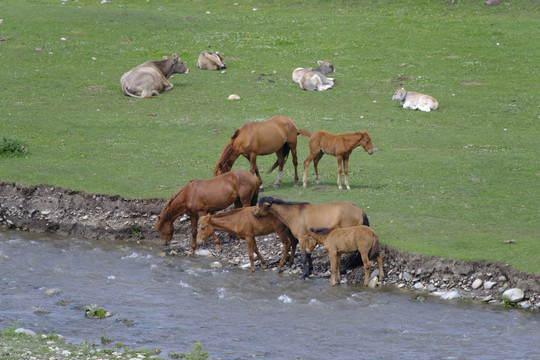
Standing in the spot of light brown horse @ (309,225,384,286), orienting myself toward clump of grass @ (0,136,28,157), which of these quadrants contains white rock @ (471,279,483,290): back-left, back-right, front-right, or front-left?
back-right

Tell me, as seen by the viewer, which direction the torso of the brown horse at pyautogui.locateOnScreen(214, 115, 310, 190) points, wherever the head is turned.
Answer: to the viewer's left

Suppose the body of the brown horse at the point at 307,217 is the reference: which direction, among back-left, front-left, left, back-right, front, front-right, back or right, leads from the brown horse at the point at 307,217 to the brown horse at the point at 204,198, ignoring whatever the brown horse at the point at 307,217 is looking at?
front-right

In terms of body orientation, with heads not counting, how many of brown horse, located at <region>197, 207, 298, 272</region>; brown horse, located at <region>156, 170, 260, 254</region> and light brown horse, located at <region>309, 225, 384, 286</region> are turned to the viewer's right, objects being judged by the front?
0

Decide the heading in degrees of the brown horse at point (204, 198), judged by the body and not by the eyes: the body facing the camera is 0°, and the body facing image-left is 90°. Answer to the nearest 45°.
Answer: approximately 90°

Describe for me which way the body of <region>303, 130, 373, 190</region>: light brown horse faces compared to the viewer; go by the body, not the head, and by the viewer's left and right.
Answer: facing to the right of the viewer

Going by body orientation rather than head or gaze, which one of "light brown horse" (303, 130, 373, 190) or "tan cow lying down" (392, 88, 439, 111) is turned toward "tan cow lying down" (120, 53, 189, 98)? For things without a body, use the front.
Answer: "tan cow lying down" (392, 88, 439, 111)

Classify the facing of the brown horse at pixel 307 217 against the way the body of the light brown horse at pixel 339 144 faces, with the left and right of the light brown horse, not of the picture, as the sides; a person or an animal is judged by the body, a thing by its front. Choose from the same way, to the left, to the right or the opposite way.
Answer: the opposite way

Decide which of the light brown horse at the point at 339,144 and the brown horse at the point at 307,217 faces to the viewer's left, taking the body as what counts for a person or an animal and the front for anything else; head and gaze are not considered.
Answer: the brown horse

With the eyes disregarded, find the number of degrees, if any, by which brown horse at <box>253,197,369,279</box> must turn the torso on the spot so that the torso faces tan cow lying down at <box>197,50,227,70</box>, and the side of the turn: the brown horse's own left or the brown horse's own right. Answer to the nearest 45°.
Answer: approximately 90° to the brown horse's own right

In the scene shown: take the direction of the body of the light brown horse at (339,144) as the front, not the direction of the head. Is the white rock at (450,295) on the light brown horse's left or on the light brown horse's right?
on the light brown horse's right

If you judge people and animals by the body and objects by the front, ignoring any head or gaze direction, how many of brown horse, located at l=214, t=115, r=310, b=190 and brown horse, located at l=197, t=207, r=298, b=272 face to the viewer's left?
2

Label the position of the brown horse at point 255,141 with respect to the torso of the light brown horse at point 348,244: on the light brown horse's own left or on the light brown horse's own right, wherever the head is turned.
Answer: on the light brown horse's own right

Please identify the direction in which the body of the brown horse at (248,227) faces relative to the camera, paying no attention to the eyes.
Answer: to the viewer's left

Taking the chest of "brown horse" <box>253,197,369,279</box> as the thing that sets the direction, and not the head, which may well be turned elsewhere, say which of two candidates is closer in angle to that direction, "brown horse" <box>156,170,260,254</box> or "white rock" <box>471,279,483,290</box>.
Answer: the brown horse

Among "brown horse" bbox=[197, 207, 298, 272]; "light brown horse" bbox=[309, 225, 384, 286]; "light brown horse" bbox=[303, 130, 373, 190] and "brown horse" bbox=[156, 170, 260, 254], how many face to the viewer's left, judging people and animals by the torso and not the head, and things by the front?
3

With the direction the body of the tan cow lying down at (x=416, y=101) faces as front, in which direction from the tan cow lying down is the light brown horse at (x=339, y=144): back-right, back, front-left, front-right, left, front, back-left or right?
left

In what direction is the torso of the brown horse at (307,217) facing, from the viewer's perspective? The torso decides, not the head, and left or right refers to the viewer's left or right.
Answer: facing to the left of the viewer
